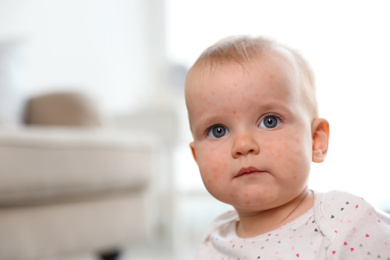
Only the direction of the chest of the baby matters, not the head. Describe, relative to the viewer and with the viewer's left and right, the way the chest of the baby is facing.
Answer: facing the viewer and to the left of the viewer

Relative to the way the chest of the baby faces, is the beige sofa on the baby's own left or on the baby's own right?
on the baby's own right
